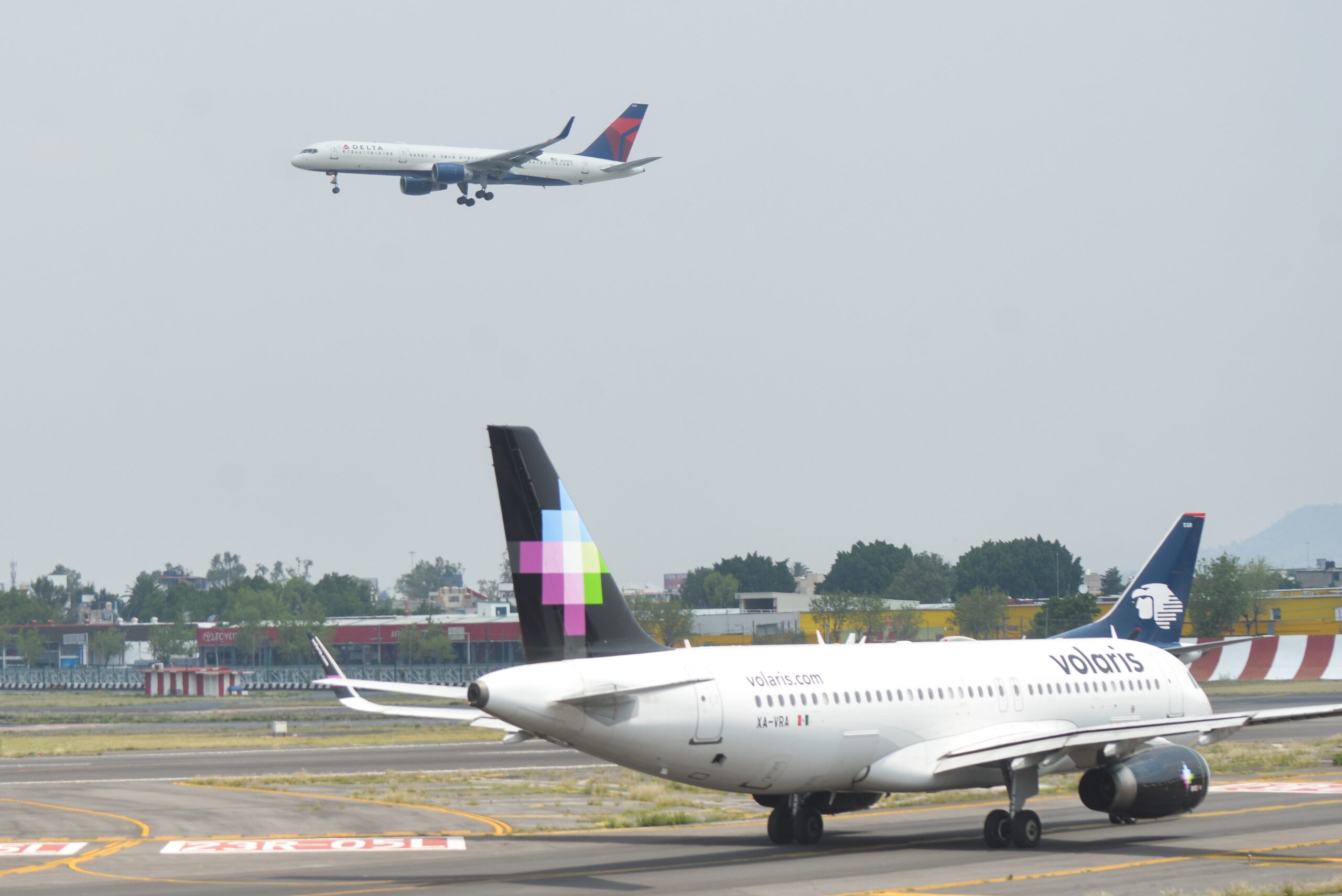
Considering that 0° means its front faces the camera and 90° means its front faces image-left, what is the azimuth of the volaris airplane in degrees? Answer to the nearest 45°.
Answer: approximately 225°
